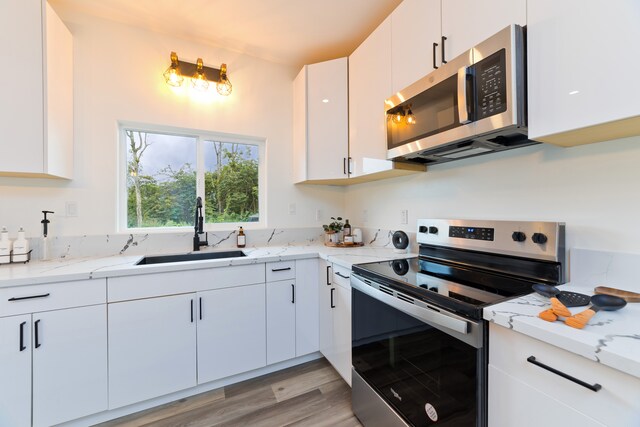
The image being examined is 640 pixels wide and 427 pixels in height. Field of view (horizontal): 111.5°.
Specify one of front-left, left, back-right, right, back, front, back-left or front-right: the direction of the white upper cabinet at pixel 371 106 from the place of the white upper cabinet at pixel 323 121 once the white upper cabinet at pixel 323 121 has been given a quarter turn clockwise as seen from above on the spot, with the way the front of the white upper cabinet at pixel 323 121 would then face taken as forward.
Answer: back-left

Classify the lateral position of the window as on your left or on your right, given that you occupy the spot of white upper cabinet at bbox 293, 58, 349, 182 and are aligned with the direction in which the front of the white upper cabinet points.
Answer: on your right

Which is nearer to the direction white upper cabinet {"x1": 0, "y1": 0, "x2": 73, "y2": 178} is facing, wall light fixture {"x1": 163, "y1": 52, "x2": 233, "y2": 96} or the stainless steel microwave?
the stainless steel microwave

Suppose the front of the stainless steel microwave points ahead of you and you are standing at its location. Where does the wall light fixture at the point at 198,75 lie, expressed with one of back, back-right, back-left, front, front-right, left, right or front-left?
front-right

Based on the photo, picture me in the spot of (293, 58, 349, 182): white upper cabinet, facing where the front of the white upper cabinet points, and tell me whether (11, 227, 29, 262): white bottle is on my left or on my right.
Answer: on my right

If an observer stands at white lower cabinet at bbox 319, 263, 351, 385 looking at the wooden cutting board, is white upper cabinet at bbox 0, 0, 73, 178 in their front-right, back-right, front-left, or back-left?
back-right

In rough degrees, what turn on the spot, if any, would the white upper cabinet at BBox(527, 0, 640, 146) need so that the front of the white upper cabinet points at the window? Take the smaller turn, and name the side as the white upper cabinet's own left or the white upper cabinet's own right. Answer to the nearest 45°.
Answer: approximately 45° to the white upper cabinet's own right
